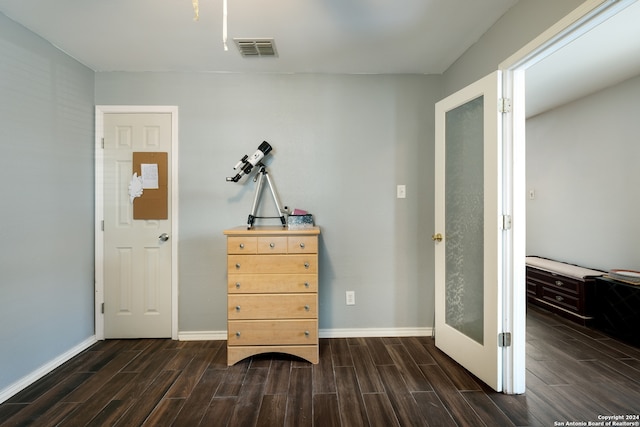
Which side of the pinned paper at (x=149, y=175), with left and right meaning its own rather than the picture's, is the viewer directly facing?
front

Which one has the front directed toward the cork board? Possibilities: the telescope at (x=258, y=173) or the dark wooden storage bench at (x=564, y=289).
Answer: the dark wooden storage bench

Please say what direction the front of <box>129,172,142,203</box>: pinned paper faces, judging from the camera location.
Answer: facing the viewer

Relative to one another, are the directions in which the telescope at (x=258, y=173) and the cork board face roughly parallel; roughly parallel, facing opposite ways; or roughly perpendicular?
roughly perpendicular

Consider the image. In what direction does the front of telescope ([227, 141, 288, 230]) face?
to the viewer's right

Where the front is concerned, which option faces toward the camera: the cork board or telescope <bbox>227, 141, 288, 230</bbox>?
the cork board

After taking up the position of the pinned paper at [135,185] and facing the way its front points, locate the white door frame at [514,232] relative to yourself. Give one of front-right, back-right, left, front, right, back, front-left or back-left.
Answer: front-left

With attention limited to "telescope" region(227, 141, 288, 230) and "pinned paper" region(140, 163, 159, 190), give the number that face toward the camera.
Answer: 1

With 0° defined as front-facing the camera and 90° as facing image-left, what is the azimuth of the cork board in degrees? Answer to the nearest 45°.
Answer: approximately 0°

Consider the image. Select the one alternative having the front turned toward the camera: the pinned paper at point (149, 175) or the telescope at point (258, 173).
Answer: the pinned paper

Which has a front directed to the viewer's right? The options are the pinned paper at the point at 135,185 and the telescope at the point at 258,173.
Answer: the telescope

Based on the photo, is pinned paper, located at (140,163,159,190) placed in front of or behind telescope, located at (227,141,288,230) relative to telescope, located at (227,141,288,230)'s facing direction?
behind

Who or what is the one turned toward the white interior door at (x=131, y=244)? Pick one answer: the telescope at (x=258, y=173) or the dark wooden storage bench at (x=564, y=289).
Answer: the dark wooden storage bench
